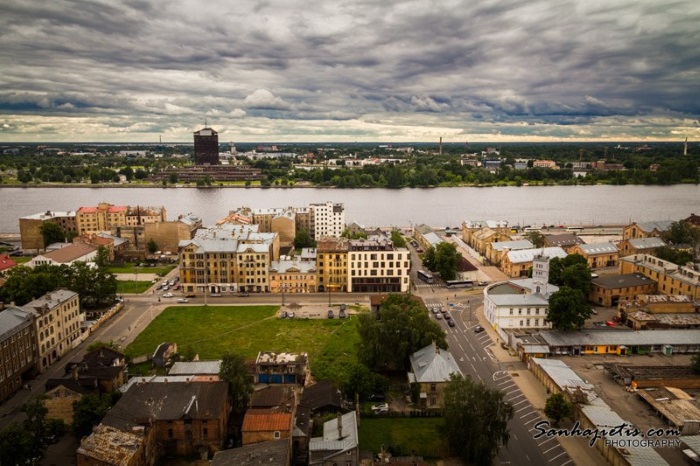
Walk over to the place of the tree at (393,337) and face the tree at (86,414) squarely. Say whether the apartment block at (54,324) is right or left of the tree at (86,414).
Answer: right

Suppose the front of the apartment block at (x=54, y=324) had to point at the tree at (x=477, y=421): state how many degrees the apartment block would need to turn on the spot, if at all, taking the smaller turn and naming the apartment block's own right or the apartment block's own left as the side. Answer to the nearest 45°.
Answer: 0° — it already faces it

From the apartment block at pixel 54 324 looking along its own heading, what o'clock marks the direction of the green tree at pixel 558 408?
The green tree is roughly at 12 o'clock from the apartment block.

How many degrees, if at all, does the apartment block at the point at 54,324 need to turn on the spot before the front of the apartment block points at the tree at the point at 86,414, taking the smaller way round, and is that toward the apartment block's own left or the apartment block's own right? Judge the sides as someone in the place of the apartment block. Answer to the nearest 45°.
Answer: approximately 45° to the apartment block's own right

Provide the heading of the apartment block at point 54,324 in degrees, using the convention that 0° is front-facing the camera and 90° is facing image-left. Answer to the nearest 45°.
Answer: approximately 315°

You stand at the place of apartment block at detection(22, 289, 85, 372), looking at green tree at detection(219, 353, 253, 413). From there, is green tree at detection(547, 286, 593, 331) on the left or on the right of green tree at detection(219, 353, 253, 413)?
left
